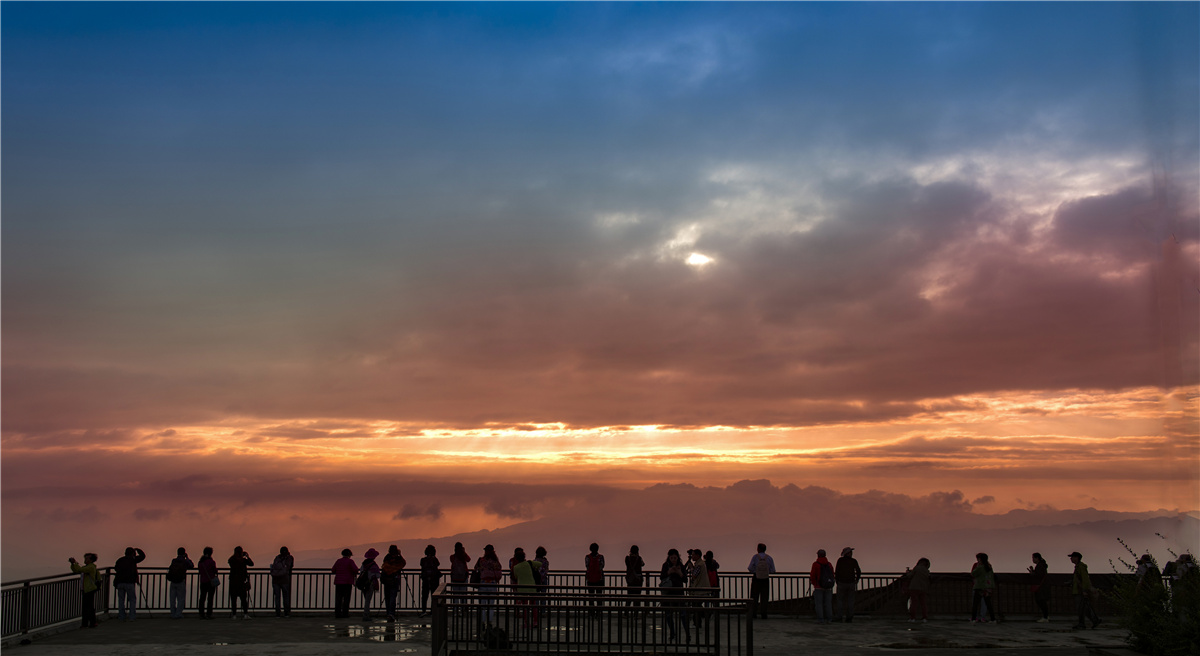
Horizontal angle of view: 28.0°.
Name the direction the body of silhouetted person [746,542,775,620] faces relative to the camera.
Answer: away from the camera

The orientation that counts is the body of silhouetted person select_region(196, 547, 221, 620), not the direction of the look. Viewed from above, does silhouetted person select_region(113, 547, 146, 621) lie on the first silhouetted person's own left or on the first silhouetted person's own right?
on the first silhouetted person's own left

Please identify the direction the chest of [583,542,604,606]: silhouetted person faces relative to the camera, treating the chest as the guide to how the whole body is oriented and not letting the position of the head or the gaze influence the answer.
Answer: away from the camera

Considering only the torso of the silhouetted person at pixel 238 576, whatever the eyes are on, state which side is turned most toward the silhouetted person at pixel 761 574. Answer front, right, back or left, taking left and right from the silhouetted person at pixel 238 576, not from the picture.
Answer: right

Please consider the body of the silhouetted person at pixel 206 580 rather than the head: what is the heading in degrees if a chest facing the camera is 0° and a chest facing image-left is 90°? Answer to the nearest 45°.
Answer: approximately 180°

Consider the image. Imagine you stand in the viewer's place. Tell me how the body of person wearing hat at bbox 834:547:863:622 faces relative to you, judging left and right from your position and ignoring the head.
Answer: facing away from the viewer

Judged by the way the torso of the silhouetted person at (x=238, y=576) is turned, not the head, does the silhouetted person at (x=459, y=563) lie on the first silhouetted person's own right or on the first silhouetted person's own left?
on the first silhouetted person's own right
